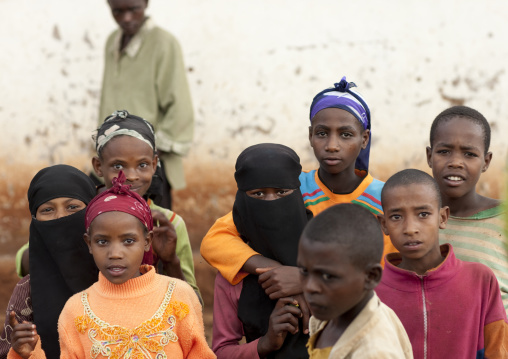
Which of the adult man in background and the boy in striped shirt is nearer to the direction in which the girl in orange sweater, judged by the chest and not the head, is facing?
the boy in striped shirt

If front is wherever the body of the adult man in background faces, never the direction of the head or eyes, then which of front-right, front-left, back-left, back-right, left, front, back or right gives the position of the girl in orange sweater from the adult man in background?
front-left

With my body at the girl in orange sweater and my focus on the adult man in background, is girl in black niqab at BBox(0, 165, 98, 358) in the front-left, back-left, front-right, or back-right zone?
front-left

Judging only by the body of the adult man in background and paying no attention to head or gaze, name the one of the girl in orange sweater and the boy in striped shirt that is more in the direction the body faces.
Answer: the girl in orange sweater

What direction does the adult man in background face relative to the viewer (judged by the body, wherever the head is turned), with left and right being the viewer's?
facing the viewer and to the left of the viewer

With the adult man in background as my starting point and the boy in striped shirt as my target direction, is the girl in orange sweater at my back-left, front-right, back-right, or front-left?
front-right

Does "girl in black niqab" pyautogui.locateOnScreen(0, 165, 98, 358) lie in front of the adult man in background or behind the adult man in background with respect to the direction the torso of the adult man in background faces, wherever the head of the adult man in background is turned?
in front

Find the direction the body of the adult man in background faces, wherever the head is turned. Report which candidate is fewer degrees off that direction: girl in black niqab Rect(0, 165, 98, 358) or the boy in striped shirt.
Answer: the girl in black niqab

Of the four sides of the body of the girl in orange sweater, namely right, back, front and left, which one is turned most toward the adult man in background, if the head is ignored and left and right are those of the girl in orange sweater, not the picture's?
back

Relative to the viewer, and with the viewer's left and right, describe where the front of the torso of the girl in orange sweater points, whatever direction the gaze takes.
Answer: facing the viewer

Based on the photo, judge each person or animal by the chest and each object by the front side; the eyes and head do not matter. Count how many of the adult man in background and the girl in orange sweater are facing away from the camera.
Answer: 0

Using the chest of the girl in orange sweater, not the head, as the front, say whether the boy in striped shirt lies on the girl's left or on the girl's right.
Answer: on the girl's left
